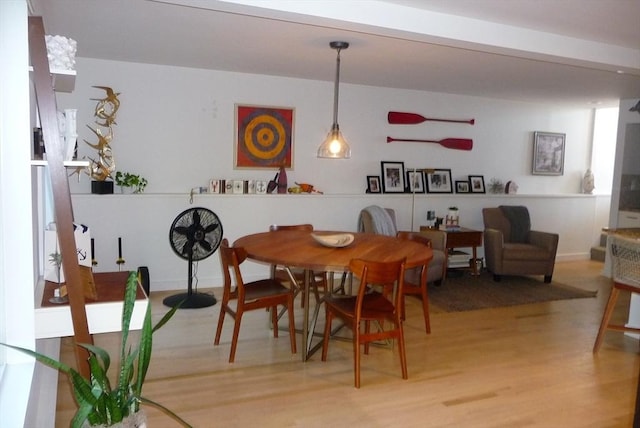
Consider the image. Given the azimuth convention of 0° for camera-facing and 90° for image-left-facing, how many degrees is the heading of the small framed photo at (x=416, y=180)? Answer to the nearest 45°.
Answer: approximately 0°

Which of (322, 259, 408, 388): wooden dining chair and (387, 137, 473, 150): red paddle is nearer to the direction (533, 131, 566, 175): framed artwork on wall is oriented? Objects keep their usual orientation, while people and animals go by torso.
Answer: the wooden dining chair

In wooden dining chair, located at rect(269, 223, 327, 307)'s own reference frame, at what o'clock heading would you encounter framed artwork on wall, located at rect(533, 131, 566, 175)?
The framed artwork on wall is roughly at 9 o'clock from the wooden dining chair.

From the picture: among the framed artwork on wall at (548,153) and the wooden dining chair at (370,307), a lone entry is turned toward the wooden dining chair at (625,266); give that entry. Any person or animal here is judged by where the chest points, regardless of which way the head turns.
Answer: the framed artwork on wall

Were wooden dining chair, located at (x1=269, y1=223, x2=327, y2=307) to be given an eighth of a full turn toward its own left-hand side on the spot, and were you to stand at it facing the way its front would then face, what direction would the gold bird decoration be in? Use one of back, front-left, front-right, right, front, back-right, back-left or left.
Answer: back

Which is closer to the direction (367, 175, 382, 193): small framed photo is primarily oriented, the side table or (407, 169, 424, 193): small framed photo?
the side table

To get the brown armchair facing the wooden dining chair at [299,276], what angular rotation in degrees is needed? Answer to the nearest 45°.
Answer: approximately 90° to its right
